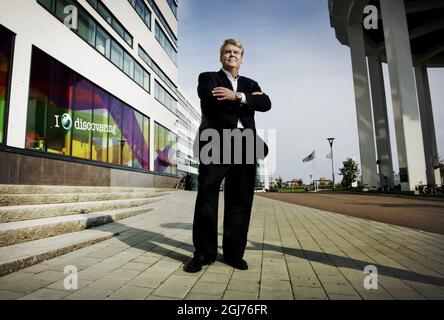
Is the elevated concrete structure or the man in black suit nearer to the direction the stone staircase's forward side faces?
the man in black suit

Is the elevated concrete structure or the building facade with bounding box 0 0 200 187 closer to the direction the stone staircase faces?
the elevated concrete structure

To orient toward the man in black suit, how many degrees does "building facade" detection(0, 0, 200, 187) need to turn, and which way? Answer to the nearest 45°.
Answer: approximately 45° to its right

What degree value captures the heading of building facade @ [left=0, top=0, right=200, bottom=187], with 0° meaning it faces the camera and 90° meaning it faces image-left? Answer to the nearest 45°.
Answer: approximately 315°

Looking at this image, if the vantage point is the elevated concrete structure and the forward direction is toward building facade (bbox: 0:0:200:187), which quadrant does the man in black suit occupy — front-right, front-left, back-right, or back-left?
front-left

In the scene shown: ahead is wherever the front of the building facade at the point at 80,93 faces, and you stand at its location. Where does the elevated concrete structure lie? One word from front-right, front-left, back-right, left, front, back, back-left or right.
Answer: front-left

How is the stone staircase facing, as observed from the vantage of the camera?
facing the viewer and to the right of the viewer

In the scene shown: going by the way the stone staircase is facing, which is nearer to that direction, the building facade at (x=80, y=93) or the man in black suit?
the man in black suit

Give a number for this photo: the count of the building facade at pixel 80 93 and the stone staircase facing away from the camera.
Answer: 0

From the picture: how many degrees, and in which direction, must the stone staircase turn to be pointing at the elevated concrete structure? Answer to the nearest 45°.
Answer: approximately 45° to its left

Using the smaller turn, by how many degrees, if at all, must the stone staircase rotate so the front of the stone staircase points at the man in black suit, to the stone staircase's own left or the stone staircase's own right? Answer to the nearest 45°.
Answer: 0° — it already faces them

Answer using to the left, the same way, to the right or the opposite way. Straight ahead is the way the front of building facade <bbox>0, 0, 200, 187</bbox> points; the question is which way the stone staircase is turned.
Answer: the same way
